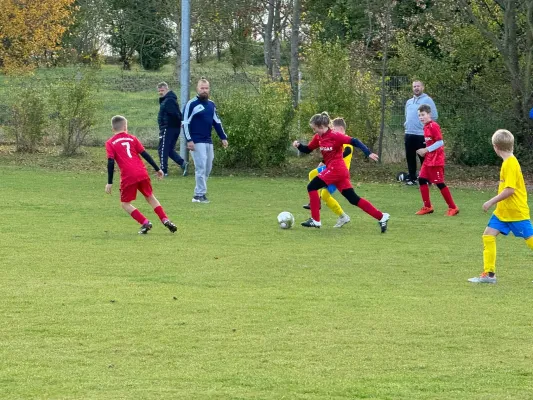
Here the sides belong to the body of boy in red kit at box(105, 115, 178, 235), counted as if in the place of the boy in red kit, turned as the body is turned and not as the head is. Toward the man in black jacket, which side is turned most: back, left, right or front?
front

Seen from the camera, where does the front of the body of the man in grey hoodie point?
toward the camera

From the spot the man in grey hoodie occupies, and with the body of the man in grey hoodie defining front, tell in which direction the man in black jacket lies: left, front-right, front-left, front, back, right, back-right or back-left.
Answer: right

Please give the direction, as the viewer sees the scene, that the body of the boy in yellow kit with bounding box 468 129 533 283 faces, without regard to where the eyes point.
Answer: to the viewer's left

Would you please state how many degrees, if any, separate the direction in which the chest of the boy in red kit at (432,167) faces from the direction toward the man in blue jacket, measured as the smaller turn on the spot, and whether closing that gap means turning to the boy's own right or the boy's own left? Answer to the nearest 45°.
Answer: approximately 45° to the boy's own right

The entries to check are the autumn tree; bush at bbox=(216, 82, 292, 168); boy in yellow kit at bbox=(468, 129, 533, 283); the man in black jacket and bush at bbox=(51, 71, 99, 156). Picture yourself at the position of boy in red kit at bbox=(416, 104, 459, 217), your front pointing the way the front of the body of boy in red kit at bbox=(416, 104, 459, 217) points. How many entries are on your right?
4

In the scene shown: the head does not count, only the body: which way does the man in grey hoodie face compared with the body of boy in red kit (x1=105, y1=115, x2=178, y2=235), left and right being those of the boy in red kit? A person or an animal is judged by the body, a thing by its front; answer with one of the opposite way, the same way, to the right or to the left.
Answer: the opposite way

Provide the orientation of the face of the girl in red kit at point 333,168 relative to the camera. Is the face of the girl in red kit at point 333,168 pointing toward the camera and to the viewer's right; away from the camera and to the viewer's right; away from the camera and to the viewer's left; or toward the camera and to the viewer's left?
toward the camera and to the viewer's left

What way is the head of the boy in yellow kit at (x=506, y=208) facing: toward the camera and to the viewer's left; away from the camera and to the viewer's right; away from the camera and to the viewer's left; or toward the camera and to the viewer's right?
away from the camera and to the viewer's left

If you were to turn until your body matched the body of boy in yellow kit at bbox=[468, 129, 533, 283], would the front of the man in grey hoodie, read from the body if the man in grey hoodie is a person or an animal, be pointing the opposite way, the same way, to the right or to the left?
to the left

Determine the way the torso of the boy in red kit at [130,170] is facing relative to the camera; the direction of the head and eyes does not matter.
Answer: away from the camera

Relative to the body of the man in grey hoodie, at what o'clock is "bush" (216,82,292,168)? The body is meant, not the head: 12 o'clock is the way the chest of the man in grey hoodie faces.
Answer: The bush is roughly at 4 o'clock from the man in grey hoodie.

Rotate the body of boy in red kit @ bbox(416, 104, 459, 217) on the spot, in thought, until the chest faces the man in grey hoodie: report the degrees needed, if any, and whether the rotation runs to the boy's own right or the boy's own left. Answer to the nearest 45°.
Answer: approximately 135° to the boy's own right
